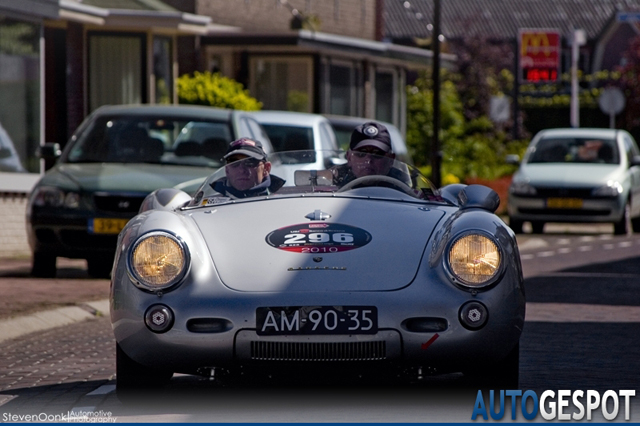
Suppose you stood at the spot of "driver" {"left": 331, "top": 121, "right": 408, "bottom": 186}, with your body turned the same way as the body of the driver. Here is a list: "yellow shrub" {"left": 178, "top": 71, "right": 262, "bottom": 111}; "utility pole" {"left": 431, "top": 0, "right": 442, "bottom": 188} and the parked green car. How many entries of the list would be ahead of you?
0

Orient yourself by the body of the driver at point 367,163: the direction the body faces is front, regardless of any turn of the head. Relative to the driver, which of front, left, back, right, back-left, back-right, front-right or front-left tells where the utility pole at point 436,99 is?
back

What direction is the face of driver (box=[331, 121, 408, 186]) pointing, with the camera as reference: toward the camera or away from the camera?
toward the camera

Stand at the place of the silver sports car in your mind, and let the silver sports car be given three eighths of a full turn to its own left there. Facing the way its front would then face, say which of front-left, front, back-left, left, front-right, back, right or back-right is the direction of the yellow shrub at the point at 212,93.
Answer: front-left

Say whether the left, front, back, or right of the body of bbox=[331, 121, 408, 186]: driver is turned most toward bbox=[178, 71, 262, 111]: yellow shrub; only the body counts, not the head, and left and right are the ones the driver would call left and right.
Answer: back

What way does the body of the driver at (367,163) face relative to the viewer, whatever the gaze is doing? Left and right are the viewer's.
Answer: facing the viewer

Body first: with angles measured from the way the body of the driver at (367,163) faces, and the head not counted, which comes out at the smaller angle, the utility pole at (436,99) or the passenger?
the passenger

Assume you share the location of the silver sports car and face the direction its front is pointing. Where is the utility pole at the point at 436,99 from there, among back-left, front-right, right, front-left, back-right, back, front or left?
back

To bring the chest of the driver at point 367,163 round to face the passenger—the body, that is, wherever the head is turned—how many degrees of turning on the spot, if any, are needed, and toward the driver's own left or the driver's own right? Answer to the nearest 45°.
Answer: approximately 90° to the driver's own right

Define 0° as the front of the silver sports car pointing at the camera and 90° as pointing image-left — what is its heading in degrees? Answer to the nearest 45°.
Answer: approximately 0°
